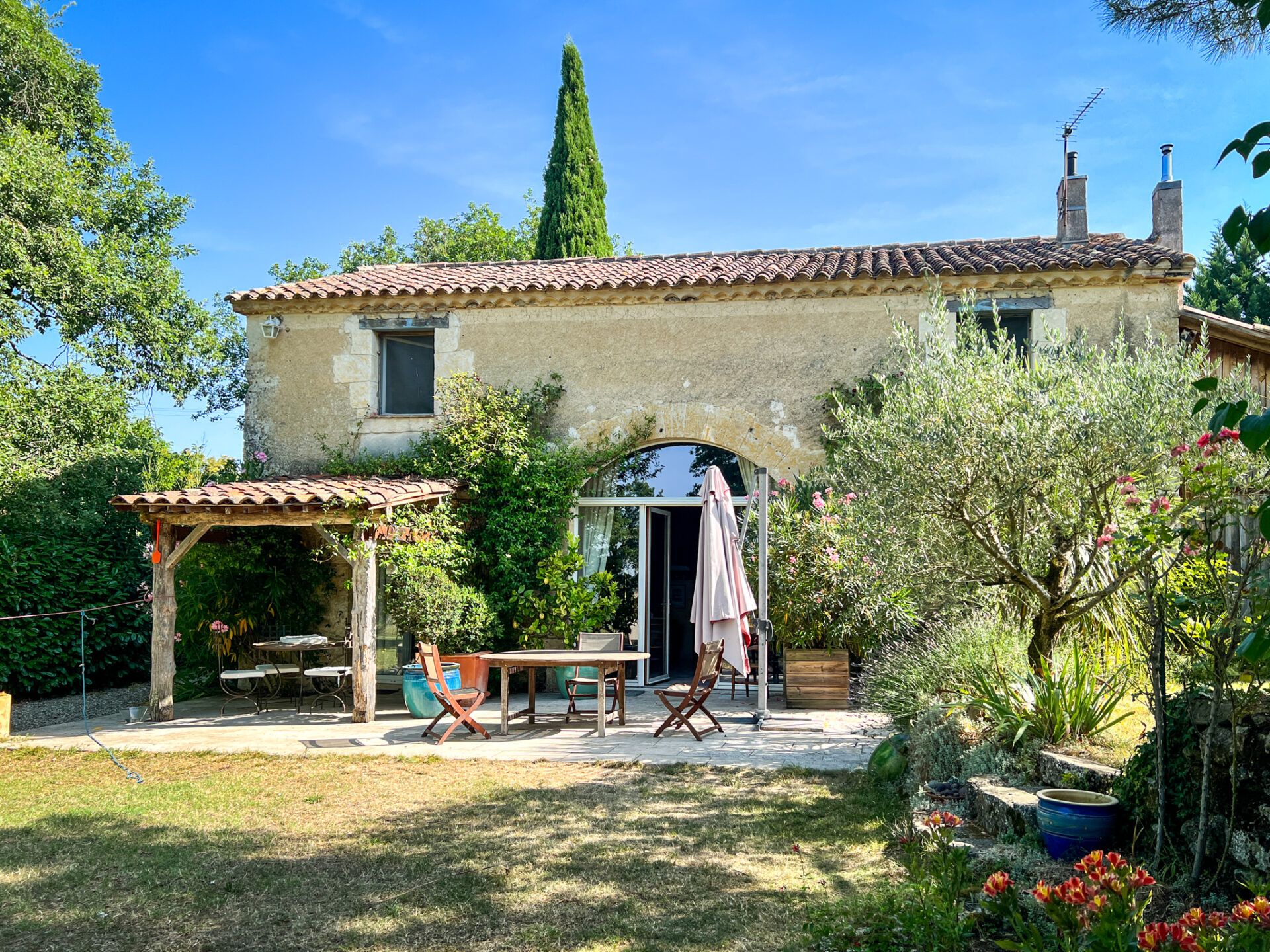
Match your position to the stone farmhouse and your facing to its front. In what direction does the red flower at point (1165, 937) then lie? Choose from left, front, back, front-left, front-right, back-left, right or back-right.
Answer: front

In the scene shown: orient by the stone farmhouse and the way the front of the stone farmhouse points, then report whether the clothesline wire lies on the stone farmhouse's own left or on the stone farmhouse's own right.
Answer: on the stone farmhouse's own right

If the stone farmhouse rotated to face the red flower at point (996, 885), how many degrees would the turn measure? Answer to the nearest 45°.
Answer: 0° — it already faces it

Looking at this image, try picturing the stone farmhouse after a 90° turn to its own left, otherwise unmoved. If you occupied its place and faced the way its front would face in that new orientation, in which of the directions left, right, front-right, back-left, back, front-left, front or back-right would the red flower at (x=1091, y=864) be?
right

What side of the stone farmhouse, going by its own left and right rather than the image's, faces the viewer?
front

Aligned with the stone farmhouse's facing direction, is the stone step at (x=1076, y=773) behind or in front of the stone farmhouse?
in front

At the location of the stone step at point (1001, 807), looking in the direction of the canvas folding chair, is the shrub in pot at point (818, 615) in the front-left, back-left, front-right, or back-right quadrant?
front-right

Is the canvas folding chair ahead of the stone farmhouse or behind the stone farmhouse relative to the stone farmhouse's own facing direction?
ahead

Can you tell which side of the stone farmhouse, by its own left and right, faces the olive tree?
front

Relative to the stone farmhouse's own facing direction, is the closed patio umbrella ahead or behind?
ahead

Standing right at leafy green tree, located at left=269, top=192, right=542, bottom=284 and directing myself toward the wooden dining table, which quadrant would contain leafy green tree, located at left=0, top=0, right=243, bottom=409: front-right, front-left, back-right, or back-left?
front-right

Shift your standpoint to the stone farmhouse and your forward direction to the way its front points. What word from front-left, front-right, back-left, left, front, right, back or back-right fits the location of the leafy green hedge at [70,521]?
right
